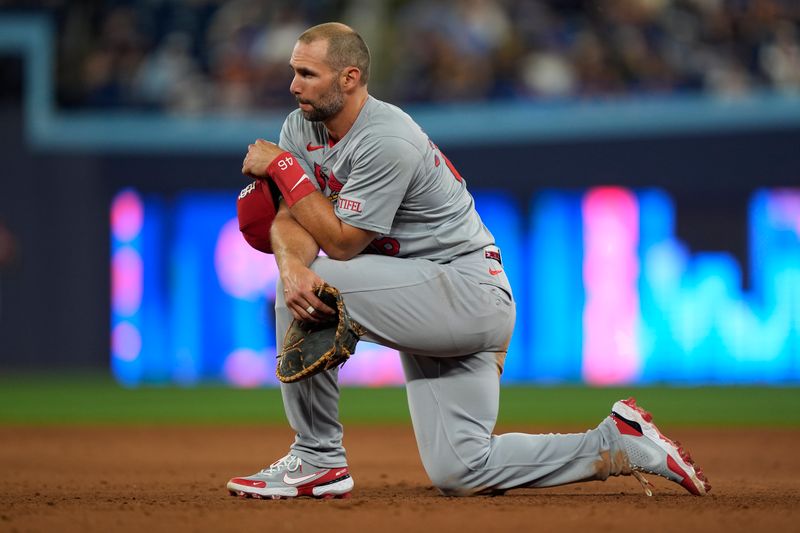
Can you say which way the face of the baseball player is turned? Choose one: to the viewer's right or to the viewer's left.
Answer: to the viewer's left

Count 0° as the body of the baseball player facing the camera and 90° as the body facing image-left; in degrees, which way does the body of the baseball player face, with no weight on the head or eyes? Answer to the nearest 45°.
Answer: approximately 90°
